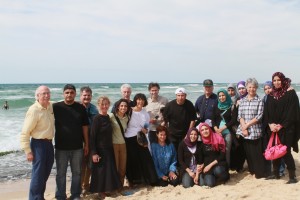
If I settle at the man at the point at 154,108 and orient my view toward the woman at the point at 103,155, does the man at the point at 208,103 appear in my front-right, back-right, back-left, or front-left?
back-left

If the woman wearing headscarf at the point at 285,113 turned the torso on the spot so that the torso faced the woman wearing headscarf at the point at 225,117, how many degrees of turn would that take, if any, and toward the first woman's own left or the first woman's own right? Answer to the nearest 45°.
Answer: approximately 90° to the first woman's own right

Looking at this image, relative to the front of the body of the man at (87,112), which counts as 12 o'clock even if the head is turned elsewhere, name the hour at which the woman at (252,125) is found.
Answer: The woman is roughly at 9 o'clock from the man.

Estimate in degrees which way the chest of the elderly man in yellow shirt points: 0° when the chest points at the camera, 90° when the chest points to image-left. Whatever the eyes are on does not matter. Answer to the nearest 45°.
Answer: approximately 315°

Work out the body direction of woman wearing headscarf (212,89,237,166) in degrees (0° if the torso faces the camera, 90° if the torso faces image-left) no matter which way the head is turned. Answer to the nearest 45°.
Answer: approximately 45°
